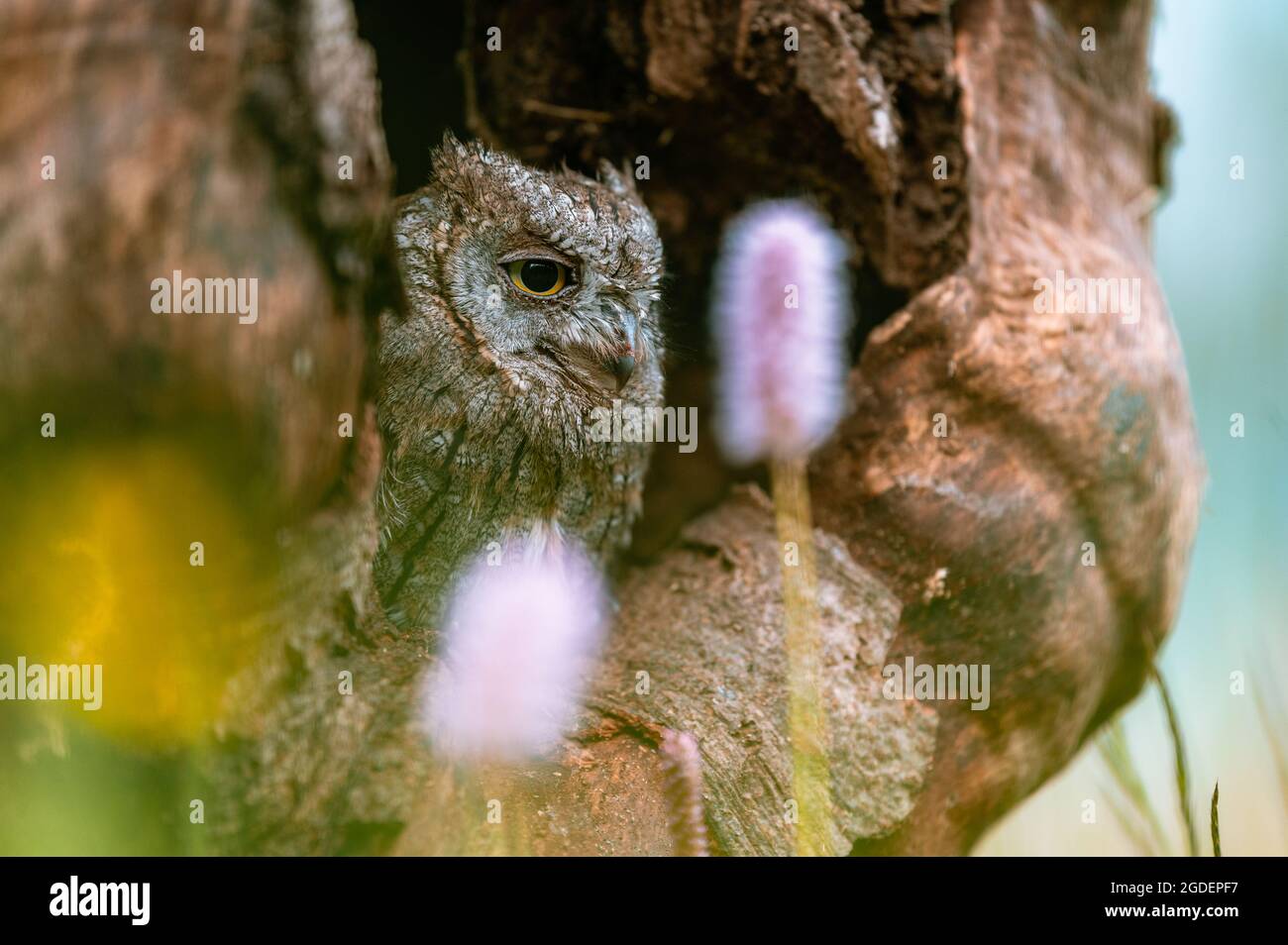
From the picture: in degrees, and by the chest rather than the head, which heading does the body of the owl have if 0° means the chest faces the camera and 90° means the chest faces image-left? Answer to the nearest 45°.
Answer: approximately 315°
